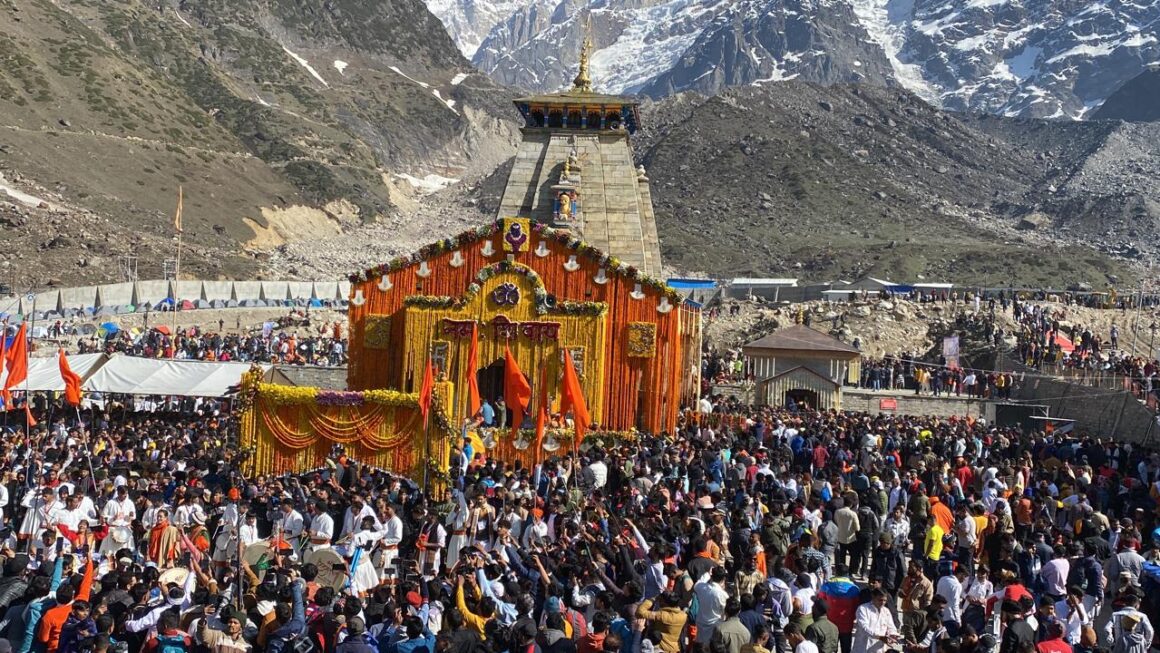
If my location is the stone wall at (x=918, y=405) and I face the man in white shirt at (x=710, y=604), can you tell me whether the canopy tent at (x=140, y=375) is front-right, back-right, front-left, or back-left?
front-right

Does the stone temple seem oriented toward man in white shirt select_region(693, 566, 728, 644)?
yes

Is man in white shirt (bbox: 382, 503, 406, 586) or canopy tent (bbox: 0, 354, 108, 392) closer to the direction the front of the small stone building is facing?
the man in white shirt

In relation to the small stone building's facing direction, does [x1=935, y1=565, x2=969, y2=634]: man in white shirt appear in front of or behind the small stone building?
in front

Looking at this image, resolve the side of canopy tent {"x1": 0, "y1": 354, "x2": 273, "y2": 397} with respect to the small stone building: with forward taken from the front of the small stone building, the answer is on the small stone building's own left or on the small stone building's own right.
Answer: on the small stone building's own right

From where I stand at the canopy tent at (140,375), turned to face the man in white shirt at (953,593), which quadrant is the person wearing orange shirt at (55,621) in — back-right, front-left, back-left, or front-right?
front-right

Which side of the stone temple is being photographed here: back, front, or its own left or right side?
front

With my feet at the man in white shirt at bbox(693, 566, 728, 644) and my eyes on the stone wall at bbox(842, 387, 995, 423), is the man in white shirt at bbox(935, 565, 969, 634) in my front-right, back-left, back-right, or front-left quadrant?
front-right

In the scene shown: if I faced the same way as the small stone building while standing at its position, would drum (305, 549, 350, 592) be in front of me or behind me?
in front

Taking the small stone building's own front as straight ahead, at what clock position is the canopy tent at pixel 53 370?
The canopy tent is roughly at 2 o'clock from the small stone building.

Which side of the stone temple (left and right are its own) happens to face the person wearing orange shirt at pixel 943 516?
front

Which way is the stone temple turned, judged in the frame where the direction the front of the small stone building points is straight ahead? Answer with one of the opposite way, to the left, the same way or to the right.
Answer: the same way

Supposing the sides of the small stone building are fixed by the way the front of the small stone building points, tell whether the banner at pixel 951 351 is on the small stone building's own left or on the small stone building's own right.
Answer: on the small stone building's own left

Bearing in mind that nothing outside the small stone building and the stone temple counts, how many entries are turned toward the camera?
2
